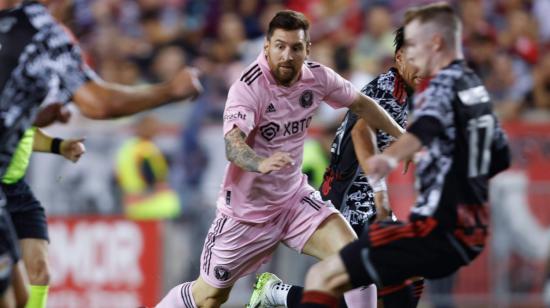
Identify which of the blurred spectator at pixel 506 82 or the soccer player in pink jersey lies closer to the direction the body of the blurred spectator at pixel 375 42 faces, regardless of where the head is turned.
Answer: the soccer player in pink jersey

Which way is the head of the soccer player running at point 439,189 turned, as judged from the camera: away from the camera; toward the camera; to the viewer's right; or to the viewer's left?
to the viewer's left

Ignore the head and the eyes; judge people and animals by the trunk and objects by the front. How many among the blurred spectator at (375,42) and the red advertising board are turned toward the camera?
2

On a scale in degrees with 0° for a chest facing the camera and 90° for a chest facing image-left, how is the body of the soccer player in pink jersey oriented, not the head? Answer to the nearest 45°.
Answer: approximately 315°

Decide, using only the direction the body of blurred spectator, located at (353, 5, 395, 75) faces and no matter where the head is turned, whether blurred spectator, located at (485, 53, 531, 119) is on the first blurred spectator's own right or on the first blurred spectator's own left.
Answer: on the first blurred spectator's own left

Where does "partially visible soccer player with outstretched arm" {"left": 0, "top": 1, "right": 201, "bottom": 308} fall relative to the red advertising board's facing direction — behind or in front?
in front

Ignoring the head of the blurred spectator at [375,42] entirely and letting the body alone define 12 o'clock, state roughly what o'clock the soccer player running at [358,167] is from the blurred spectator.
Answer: The soccer player running is roughly at 12 o'clock from the blurred spectator.

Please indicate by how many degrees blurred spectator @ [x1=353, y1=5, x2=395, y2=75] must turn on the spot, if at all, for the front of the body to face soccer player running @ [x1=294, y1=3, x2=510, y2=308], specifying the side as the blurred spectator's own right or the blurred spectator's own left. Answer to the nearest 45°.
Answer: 0° — they already face them

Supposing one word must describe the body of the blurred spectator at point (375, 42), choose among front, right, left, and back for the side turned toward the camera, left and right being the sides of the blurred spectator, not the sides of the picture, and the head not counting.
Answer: front

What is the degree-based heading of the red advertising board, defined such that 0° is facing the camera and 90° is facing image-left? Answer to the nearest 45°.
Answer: approximately 0°
